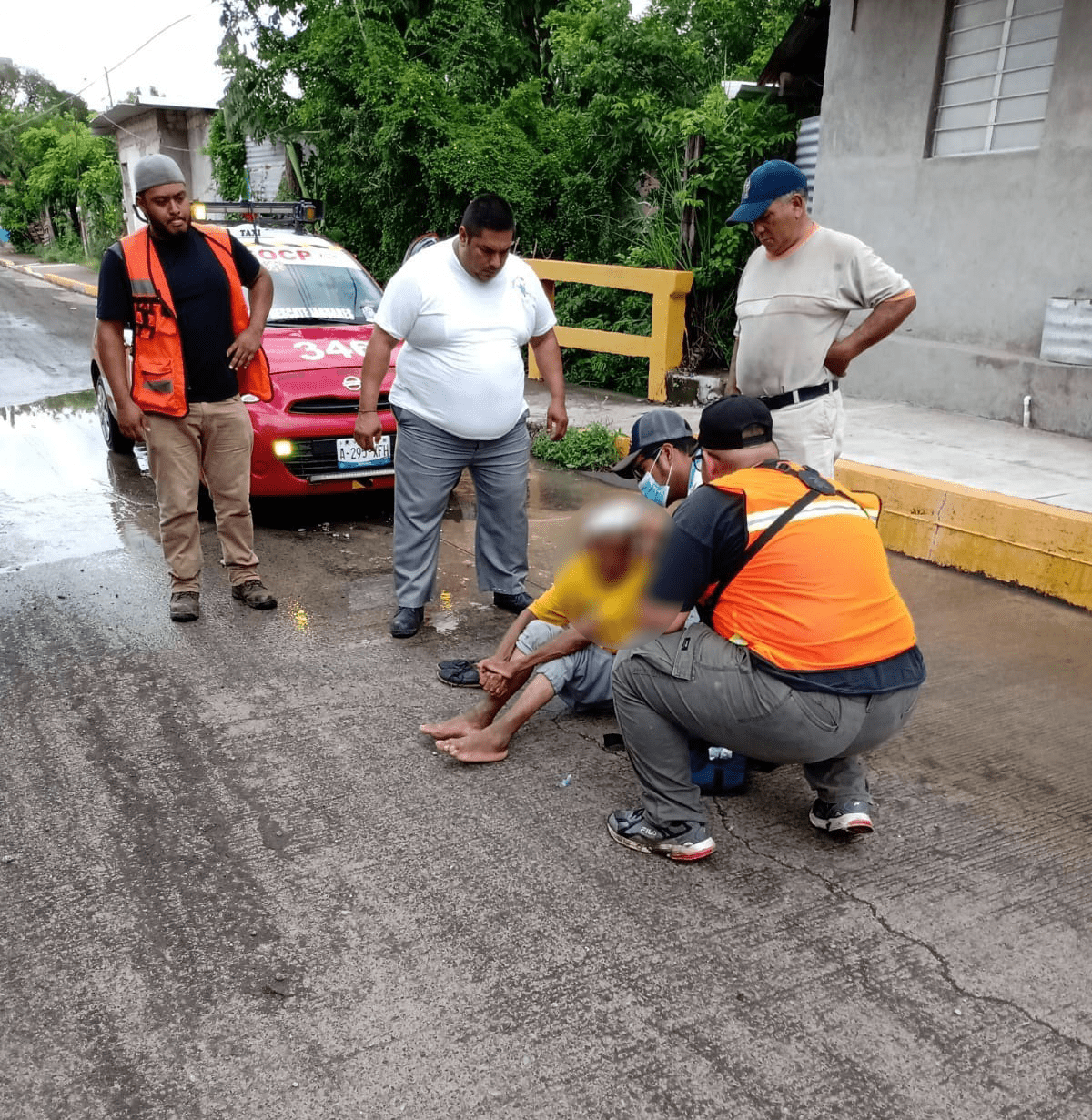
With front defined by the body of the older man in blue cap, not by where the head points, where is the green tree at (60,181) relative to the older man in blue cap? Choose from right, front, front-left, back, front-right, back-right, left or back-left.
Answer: right

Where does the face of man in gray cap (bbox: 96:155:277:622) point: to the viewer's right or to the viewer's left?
to the viewer's right

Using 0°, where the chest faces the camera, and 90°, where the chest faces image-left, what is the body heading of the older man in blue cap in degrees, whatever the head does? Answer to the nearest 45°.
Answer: approximately 45°

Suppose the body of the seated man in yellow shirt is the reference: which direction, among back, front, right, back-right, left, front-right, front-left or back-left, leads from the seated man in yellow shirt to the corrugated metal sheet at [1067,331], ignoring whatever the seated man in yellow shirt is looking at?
back

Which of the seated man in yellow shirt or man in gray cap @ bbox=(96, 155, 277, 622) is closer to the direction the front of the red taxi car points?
the seated man in yellow shirt

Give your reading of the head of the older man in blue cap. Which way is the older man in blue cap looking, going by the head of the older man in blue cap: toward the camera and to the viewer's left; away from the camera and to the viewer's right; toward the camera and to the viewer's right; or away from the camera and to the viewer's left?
toward the camera and to the viewer's left

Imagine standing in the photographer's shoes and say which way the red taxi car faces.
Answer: facing the viewer and to the right of the viewer

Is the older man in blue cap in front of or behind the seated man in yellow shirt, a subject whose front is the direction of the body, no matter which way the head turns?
behind

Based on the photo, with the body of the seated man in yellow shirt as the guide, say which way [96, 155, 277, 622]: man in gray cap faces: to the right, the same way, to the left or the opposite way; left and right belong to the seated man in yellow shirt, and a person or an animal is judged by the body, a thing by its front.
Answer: to the left
